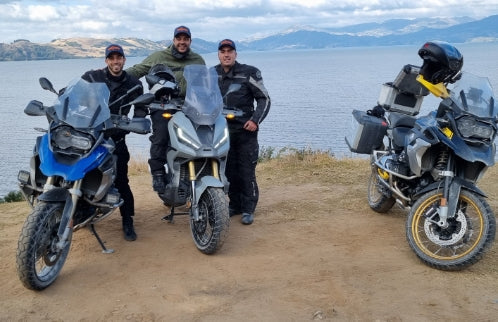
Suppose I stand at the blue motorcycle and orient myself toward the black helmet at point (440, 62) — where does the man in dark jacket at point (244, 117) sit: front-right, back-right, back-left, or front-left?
front-left

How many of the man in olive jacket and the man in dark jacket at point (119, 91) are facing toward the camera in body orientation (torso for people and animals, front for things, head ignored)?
2

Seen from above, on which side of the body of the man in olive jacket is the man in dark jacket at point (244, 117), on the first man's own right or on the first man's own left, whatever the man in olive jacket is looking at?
on the first man's own left

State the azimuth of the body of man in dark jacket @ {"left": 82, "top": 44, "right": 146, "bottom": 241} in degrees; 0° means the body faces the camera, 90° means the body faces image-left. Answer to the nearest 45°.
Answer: approximately 0°

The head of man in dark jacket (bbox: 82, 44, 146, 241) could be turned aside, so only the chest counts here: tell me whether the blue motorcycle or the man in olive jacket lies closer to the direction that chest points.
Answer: the blue motorcycle

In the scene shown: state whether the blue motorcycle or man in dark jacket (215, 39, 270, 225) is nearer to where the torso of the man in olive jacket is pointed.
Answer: the blue motorcycle

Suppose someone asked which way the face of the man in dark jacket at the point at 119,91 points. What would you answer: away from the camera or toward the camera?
toward the camera

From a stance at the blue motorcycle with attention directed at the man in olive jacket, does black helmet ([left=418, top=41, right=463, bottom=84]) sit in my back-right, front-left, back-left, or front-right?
front-right

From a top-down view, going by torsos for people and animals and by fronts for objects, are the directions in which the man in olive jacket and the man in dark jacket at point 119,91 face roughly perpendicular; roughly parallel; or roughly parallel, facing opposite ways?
roughly parallel

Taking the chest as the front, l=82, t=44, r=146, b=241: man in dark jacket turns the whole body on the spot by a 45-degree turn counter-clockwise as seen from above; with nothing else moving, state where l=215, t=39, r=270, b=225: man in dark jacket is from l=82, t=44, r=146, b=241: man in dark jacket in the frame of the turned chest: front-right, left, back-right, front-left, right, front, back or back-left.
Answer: front-left

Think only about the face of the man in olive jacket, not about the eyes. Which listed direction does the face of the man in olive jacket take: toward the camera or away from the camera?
toward the camera

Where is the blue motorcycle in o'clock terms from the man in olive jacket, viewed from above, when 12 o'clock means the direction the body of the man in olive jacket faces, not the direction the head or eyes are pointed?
The blue motorcycle is roughly at 1 o'clock from the man in olive jacket.
